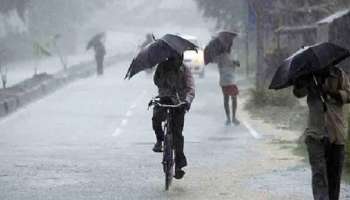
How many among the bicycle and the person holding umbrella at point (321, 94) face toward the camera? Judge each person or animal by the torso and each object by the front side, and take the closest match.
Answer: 2

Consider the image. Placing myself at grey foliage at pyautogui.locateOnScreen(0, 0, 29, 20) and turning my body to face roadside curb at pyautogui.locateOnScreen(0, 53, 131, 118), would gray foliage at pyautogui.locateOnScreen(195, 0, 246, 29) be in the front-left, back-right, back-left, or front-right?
front-left

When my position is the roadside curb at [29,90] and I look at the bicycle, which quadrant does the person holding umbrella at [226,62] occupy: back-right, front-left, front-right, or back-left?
front-left

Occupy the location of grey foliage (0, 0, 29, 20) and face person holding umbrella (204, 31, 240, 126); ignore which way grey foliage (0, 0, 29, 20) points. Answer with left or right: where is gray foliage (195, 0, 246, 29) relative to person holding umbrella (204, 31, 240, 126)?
left

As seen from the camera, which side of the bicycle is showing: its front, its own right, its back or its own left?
front

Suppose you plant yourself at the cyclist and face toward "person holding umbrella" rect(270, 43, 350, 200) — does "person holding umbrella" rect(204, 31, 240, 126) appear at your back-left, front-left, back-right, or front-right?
back-left

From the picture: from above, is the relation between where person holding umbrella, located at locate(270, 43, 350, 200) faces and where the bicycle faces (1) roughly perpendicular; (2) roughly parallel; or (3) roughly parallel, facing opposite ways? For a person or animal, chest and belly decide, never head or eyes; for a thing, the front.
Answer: roughly parallel

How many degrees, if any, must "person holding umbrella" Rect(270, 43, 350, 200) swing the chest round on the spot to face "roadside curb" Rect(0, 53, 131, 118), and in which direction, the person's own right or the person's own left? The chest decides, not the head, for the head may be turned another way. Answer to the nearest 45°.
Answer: approximately 135° to the person's own right

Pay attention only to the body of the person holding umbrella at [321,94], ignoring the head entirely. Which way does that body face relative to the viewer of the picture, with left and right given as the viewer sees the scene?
facing the viewer
